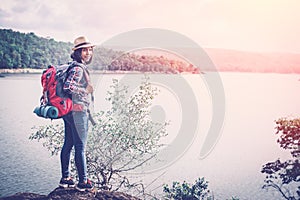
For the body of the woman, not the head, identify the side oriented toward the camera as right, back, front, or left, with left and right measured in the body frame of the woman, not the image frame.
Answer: right

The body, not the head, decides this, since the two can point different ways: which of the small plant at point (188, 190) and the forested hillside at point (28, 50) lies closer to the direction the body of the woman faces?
the small plant

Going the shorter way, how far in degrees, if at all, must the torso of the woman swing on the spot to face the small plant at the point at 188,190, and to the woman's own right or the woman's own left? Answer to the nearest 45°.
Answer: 0° — they already face it

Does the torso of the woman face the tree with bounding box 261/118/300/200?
yes
